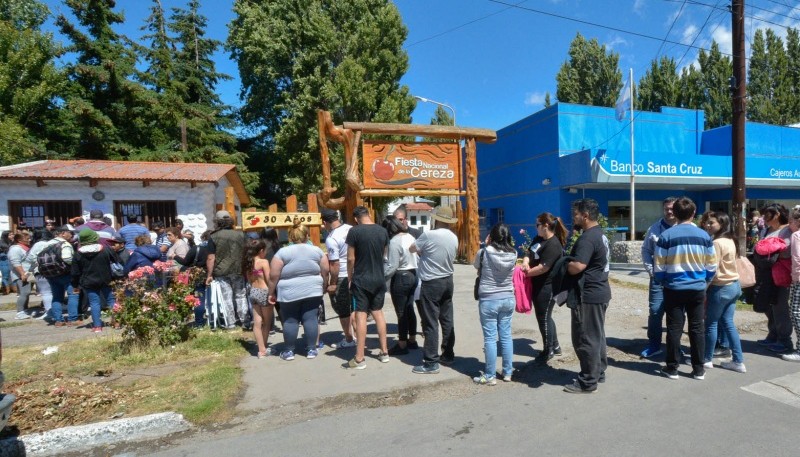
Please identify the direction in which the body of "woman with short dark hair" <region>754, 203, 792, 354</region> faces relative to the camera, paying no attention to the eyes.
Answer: to the viewer's left

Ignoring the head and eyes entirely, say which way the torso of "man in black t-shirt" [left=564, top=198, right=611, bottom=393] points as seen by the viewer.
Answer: to the viewer's left

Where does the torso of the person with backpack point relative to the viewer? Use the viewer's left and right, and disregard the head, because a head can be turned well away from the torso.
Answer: facing away from the viewer and to the right of the viewer

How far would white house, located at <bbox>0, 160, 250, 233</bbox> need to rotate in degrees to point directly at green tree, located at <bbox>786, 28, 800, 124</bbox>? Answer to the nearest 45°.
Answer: approximately 90° to its left

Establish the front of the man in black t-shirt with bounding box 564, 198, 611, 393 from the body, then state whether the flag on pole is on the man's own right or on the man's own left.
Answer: on the man's own right

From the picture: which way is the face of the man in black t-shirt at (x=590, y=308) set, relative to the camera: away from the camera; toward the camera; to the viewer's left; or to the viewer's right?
to the viewer's left

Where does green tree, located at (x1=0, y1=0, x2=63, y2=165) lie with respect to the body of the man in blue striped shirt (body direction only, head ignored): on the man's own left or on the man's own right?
on the man's own left

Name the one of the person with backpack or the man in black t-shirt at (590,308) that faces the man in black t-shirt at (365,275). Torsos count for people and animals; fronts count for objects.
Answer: the man in black t-shirt at (590,308)

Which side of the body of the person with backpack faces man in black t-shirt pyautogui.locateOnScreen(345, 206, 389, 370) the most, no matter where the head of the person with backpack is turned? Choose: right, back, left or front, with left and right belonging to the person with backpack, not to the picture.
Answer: right

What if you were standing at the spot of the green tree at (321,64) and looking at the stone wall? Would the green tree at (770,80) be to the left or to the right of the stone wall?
left

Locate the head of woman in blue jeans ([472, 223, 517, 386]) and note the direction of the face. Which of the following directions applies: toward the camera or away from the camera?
away from the camera

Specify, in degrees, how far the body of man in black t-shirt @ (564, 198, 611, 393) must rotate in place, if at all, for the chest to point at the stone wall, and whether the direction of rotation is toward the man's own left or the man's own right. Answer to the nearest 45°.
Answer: approximately 90° to the man's own right

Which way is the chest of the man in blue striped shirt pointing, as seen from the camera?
away from the camera
